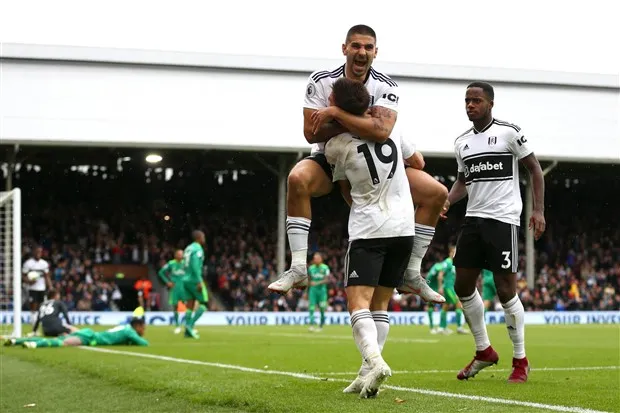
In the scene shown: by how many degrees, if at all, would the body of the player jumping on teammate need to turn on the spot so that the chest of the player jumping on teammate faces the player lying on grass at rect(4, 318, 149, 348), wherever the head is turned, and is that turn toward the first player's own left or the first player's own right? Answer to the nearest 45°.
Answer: approximately 135° to the first player's own right

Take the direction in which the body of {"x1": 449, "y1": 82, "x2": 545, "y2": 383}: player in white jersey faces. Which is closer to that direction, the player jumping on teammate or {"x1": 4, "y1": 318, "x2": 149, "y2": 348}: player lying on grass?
the player jumping on teammate

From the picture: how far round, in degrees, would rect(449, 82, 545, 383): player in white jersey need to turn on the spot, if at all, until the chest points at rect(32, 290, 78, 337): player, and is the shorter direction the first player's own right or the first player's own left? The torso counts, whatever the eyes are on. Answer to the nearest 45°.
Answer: approximately 90° to the first player's own right

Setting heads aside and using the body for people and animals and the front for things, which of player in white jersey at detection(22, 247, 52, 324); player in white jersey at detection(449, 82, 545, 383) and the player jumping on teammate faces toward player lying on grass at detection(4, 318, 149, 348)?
player in white jersey at detection(22, 247, 52, 324)

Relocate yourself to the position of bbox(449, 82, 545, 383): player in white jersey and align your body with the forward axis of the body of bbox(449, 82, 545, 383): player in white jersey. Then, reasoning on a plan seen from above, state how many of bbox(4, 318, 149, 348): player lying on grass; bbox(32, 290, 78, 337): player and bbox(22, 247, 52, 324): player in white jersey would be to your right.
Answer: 3

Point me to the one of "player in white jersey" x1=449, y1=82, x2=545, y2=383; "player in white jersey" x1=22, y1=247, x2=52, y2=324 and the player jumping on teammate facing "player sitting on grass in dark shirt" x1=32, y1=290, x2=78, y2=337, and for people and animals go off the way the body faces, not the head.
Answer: "player in white jersey" x1=22, y1=247, x2=52, y2=324

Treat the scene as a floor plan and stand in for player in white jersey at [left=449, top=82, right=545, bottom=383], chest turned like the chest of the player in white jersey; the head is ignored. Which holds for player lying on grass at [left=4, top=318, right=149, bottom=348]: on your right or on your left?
on your right

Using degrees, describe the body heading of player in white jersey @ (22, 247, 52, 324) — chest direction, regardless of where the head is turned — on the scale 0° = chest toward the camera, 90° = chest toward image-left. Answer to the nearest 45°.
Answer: approximately 0°

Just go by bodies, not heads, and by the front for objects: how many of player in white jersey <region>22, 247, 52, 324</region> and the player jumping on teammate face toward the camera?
2

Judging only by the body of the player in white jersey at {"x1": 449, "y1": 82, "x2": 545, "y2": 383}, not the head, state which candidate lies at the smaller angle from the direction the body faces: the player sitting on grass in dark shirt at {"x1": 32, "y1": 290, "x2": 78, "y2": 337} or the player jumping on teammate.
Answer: the player jumping on teammate
